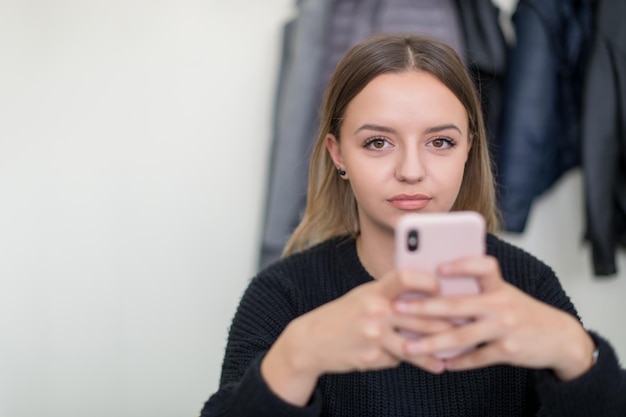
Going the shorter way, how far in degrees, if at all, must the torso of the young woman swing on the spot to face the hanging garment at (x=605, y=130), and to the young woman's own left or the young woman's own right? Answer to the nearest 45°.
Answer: approximately 135° to the young woman's own left

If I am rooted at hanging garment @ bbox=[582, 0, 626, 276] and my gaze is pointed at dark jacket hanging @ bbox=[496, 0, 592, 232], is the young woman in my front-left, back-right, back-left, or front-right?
front-left

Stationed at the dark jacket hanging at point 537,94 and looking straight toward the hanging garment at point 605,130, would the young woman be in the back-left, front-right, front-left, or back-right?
back-right

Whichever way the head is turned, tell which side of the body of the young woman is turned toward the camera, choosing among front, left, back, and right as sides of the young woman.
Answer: front

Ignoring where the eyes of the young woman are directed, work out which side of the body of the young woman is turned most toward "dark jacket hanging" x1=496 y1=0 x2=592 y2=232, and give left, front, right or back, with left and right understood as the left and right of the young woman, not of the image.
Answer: back
